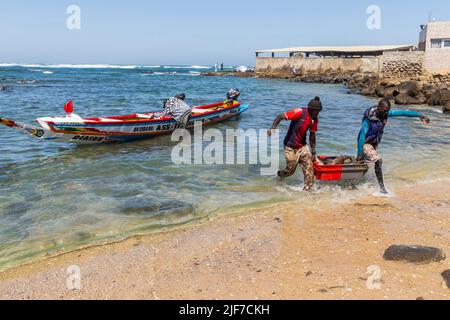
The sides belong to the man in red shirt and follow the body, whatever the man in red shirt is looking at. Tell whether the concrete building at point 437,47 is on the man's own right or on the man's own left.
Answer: on the man's own left

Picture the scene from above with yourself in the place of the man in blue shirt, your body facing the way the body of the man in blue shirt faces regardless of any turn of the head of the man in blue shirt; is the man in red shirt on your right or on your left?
on your right

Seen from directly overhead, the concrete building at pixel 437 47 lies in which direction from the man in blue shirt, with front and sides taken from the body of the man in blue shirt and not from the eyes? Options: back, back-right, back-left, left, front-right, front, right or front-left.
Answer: back-left

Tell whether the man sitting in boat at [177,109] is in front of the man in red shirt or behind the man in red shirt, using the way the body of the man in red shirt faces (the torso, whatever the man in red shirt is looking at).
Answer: behind

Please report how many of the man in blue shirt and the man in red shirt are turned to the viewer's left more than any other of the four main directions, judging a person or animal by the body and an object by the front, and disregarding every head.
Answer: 0

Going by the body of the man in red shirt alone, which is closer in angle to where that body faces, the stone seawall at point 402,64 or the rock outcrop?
the rock outcrop

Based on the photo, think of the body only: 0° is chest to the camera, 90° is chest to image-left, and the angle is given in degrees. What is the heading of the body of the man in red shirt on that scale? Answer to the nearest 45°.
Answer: approximately 315°
